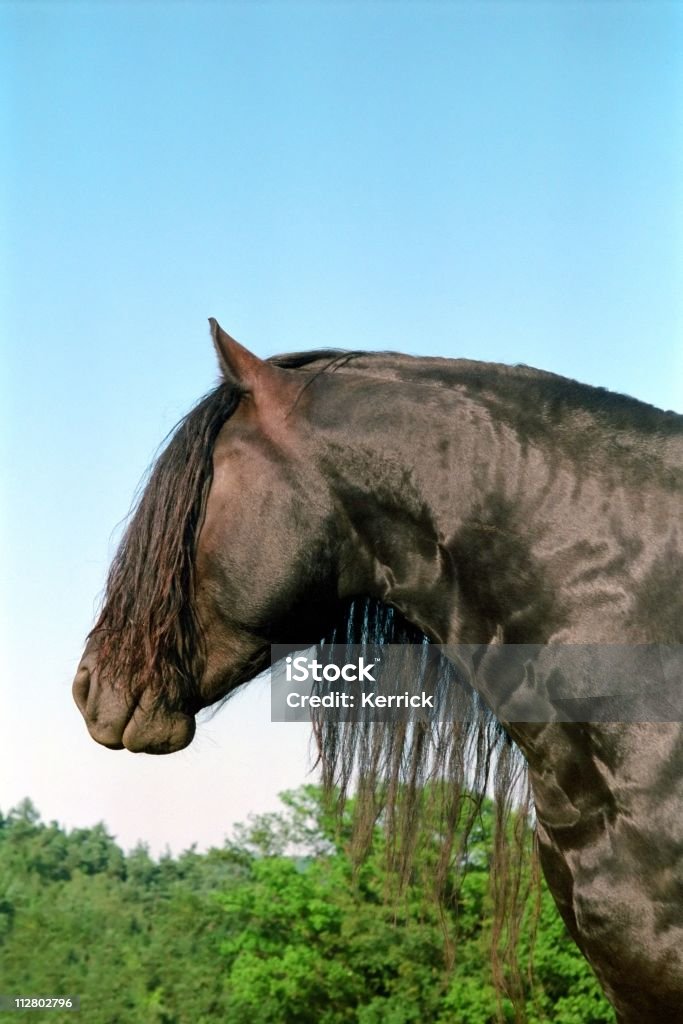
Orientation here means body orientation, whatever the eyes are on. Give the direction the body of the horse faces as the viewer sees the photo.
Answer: to the viewer's left
